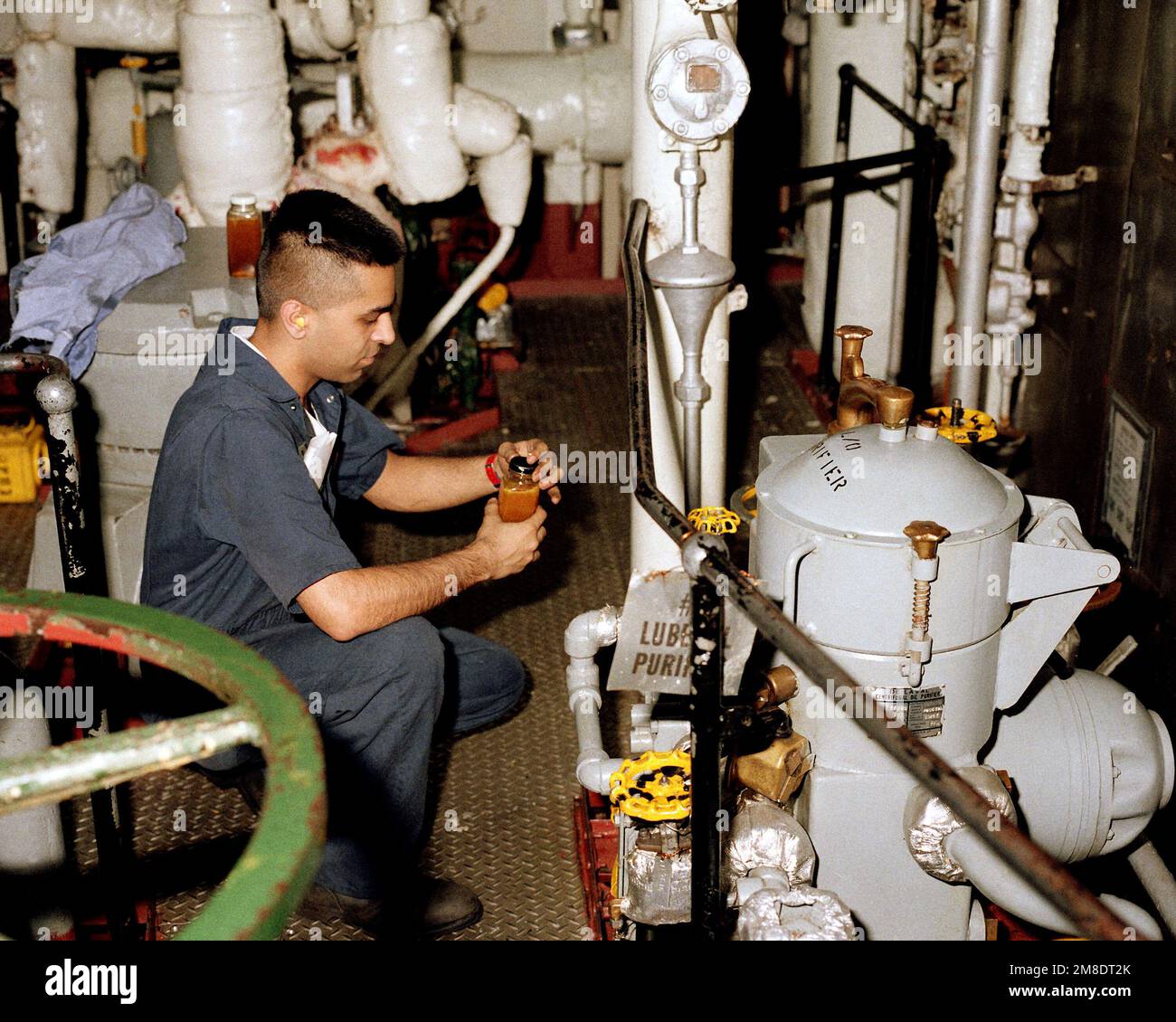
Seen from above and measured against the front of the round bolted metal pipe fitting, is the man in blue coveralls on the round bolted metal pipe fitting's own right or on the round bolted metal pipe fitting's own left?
on the round bolted metal pipe fitting's own right

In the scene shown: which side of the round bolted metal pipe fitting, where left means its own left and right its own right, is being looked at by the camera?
front

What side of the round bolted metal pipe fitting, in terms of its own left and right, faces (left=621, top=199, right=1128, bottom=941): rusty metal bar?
front

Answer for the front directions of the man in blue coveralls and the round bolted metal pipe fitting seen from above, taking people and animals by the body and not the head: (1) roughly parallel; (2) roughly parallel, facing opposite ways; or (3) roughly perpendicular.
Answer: roughly perpendicular

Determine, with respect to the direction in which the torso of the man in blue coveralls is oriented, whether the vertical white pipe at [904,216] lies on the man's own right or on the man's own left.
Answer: on the man's own left

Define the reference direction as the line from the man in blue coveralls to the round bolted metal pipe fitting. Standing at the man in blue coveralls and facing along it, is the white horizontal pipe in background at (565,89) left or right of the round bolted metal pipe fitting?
left

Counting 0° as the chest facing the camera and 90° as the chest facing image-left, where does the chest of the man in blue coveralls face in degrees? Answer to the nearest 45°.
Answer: approximately 270°

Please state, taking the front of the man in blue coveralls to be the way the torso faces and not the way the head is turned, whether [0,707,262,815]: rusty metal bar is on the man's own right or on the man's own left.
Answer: on the man's own right

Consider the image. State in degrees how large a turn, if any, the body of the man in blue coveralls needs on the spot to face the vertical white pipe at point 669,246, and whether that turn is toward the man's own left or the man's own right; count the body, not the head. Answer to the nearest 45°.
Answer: approximately 45° to the man's own left

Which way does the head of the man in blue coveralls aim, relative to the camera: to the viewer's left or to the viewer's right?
to the viewer's right

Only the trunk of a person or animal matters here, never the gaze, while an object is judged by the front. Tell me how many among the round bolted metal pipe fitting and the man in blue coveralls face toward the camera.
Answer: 1

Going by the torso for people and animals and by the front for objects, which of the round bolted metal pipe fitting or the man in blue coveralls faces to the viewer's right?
the man in blue coveralls

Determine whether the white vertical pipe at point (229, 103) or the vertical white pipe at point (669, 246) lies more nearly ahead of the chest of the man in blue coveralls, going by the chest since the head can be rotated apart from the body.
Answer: the vertical white pipe

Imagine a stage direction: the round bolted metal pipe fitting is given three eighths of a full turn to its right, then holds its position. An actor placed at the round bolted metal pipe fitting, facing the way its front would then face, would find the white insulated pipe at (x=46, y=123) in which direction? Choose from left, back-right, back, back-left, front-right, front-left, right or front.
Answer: front
